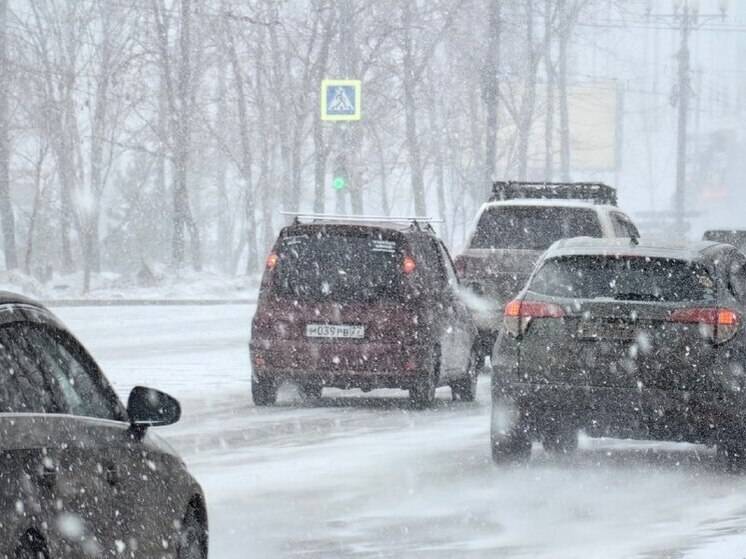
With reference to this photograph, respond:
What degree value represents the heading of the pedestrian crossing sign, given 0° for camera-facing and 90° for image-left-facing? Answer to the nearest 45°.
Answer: approximately 0°

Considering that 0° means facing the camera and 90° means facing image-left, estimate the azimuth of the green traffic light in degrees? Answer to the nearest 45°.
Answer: approximately 0°

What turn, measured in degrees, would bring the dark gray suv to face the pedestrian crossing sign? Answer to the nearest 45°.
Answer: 0° — it already faces it

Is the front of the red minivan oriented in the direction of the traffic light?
yes

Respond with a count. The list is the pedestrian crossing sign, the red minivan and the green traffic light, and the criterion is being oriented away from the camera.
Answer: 1

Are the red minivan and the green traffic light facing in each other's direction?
yes

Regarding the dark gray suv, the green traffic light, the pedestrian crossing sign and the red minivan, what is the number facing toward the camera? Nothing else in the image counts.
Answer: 2

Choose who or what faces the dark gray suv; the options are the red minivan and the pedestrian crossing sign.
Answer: the pedestrian crossing sign

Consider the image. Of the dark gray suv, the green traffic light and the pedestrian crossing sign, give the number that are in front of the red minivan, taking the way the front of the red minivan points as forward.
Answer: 2

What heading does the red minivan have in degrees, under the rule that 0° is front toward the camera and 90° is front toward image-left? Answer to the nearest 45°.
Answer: approximately 180°

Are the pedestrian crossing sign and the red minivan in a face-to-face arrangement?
yes

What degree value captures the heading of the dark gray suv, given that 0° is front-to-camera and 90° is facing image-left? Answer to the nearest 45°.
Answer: approximately 180°

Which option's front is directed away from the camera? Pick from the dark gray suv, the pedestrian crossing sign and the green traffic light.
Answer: the dark gray suv

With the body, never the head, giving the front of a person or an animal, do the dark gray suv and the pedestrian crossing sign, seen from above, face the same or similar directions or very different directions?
very different directions

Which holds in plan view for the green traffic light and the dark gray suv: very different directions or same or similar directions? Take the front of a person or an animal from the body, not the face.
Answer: very different directions
